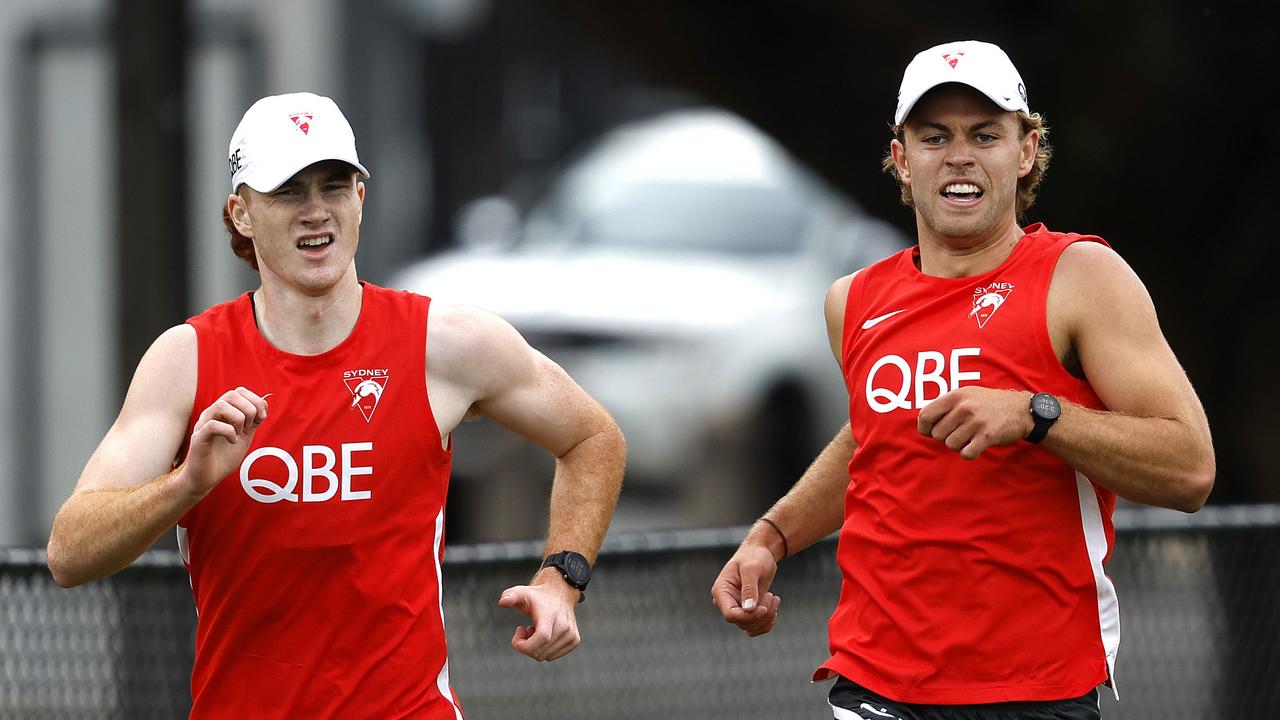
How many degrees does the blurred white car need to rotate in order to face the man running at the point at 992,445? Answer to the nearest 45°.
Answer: approximately 45° to its left

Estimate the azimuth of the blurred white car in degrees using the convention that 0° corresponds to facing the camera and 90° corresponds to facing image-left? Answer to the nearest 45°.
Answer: approximately 45°

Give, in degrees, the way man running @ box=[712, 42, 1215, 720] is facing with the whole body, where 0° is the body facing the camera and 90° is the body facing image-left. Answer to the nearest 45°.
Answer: approximately 45°

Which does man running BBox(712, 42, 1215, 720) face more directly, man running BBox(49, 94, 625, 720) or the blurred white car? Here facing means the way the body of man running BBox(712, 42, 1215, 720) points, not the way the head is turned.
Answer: the man running

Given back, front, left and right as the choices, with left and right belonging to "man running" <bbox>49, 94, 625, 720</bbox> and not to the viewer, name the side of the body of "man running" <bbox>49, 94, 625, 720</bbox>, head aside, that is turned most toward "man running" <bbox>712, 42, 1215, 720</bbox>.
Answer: left

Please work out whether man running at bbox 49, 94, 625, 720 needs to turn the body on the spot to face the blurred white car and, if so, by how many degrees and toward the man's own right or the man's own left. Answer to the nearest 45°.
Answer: approximately 180°
